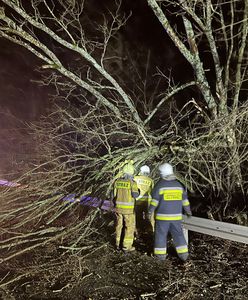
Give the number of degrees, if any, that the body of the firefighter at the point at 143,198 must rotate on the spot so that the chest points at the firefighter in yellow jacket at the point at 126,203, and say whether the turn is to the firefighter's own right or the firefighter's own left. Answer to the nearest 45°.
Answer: approximately 135° to the firefighter's own left

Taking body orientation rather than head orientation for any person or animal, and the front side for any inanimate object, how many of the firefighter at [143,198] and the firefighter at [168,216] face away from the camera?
2

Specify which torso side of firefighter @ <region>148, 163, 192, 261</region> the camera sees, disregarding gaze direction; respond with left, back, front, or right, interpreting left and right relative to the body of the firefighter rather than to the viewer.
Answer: back

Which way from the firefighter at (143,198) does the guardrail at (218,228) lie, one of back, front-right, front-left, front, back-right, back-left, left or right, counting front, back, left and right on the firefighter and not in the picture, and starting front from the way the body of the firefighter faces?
back-right

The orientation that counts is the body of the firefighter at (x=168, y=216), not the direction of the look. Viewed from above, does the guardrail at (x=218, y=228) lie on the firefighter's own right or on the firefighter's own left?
on the firefighter's own right

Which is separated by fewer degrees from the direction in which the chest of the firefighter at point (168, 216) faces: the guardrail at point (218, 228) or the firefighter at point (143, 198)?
the firefighter

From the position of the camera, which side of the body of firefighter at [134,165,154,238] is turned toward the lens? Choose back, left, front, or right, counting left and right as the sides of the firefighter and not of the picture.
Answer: back
